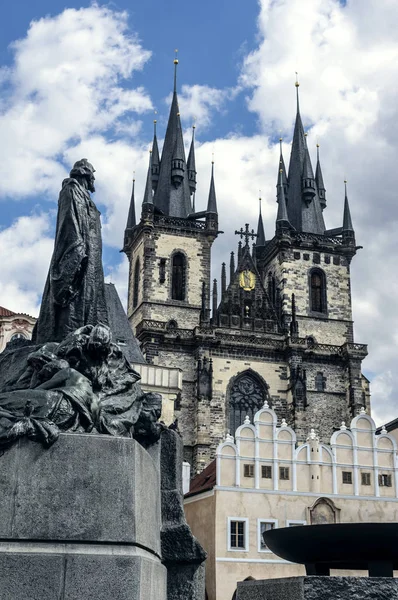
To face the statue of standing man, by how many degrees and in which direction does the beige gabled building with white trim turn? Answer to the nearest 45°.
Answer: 0° — it already faces it

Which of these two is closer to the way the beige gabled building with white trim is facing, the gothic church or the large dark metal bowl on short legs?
the large dark metal bowl on short legs

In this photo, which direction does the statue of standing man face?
to the viewer's right

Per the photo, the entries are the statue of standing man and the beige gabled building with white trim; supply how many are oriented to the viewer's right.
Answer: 1

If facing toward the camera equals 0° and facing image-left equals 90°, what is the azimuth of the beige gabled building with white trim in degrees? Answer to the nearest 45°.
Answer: approximately 0°

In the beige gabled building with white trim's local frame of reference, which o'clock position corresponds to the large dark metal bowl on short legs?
The large dark metal bowl on short legs is roughly at 12 o'clock from the beige gabled building with white trim.
